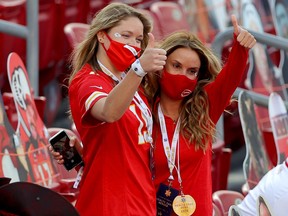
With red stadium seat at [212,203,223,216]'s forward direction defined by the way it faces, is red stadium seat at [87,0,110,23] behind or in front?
behind

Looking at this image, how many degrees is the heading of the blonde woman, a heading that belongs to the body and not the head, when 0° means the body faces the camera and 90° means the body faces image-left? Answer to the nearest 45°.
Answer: approximately 315°

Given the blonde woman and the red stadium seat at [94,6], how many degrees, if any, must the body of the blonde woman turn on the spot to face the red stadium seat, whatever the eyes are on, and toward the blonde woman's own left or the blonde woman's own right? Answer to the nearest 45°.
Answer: approximately 135° to the blonde woman's own left

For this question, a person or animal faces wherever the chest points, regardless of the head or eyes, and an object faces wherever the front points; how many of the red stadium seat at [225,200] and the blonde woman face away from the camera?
0

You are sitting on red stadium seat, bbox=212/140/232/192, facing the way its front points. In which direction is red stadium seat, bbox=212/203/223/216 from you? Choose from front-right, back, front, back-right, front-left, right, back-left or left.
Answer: front-right

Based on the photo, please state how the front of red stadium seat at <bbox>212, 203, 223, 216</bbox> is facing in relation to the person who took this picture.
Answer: facing the viewer and to the right of the viewer
